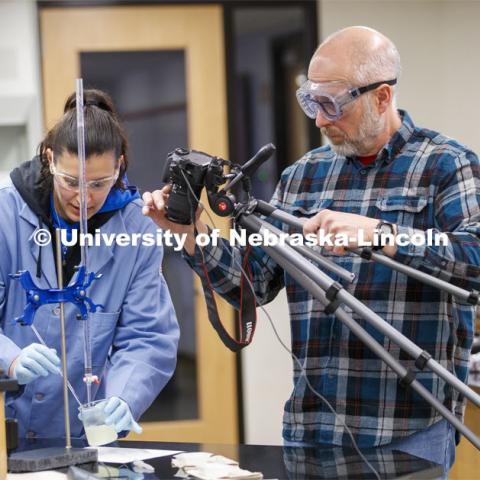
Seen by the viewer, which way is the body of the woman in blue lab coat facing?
toward the camera

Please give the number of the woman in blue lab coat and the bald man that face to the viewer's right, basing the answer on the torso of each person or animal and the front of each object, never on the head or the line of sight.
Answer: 0

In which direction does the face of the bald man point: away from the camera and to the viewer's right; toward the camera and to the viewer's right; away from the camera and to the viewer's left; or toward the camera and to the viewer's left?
toward the camera and to the viewer's left

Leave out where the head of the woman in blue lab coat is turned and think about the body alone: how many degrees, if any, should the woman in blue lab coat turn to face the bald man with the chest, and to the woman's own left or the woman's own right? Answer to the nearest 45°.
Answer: approximately 90° to the woman's own left

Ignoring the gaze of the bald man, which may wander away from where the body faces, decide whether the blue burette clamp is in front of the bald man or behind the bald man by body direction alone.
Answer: in front

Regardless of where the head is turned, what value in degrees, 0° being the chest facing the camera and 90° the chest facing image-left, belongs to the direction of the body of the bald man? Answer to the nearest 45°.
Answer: approximately 45°
